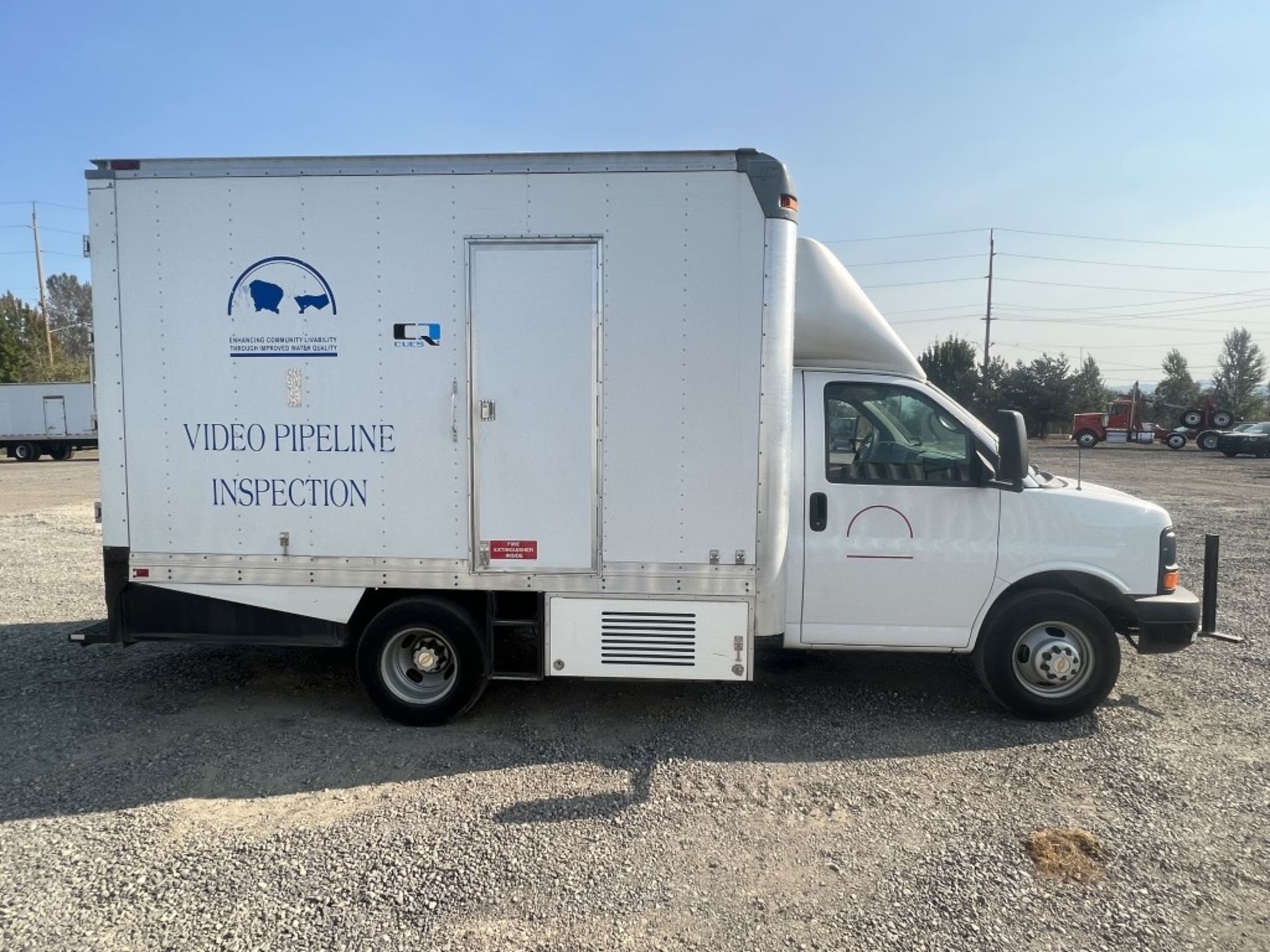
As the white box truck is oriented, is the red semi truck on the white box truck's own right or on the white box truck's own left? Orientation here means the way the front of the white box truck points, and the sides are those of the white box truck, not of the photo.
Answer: on the white box truck's own left

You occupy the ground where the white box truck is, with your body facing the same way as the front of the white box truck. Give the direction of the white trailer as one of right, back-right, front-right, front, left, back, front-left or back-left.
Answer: back-left

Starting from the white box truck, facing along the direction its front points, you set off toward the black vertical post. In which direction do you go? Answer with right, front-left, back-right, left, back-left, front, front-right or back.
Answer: front

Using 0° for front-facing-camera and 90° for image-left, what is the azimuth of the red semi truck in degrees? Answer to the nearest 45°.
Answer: approximately 90°

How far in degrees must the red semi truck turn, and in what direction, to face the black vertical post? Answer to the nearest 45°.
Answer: approximately 90° to its left

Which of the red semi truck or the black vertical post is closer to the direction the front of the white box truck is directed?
the black vertical post

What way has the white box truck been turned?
to the viewer's right

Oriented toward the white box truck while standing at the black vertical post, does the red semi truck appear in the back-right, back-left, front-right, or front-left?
back-right

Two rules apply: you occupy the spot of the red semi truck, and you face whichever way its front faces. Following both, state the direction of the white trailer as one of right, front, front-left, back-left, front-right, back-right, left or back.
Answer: front-left

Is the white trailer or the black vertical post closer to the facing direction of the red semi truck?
the white trailer

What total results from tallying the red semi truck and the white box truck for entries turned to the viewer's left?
1

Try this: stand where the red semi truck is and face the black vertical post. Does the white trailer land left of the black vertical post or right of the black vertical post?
right

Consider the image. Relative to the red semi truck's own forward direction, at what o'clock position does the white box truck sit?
The white box truck is roughly at 9 o'clock from the red semi truck.
